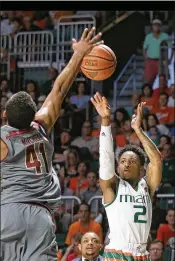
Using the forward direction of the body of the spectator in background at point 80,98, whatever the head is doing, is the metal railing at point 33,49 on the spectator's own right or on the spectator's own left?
on the spectator's own right
